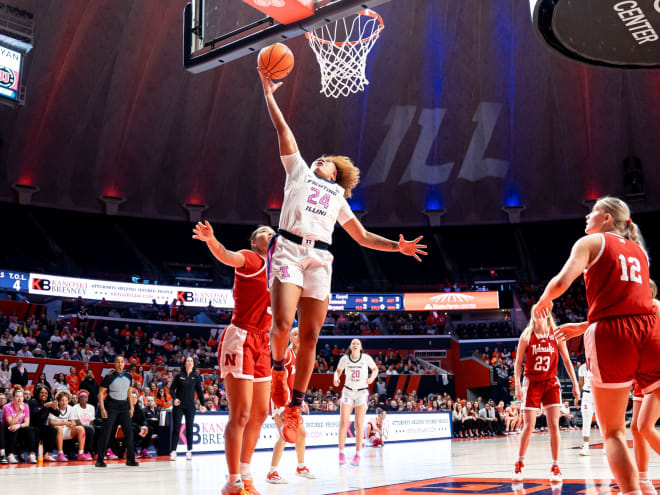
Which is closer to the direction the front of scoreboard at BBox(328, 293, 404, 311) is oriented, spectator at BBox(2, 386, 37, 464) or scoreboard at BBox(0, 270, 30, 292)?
the spectator

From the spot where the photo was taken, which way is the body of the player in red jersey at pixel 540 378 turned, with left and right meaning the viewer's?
facing the viewer

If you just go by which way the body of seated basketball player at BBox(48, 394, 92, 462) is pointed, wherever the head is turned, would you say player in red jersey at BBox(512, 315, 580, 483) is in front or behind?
in front

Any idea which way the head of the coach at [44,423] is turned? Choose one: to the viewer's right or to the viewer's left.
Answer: to the viewer's right

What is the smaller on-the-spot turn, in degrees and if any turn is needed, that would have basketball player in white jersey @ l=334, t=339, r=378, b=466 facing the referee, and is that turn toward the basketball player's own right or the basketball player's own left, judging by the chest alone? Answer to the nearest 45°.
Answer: approximately 90° to the basketball player's own right

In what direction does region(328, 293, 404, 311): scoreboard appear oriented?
toward the camera

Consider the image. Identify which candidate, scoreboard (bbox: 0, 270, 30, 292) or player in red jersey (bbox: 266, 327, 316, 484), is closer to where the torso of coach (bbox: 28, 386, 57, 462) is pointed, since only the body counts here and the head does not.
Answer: the player in red jersey

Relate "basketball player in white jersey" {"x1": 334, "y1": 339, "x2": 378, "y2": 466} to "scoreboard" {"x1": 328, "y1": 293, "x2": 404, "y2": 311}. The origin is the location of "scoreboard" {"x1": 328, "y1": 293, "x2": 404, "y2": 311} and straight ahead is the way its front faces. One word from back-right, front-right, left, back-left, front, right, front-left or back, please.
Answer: front

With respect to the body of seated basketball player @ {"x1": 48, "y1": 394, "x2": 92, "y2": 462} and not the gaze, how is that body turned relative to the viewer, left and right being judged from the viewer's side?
facing the viewer and to the right of the viewer
